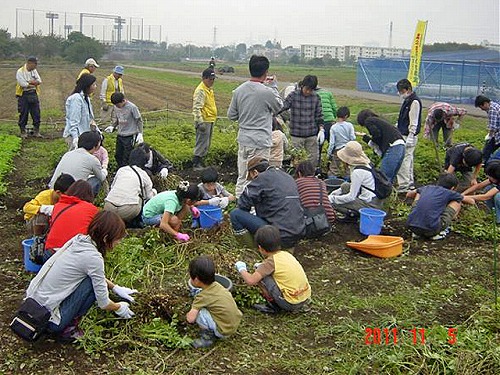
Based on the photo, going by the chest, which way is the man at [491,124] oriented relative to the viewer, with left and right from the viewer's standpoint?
facing to the left of the viewer

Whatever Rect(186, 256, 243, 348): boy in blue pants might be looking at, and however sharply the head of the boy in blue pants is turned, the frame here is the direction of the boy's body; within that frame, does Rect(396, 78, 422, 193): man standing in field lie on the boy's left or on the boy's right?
on the boy's right

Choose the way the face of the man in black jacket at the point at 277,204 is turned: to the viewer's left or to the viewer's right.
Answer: to the viewer's left

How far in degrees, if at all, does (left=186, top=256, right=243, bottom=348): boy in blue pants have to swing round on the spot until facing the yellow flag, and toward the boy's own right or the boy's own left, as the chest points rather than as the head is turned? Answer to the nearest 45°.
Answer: approximately 90° to the boy's own right

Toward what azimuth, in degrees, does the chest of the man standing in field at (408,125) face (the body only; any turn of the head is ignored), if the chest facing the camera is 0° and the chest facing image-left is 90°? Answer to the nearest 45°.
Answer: approximately 45°

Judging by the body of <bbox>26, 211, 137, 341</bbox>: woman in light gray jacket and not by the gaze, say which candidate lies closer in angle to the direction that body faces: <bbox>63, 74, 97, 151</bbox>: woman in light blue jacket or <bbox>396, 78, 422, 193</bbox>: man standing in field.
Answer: the man standing in field

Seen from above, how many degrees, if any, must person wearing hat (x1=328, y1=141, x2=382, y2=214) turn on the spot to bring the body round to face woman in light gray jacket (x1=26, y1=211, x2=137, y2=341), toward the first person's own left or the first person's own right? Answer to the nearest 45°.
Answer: approximately 45° to the first person's own left

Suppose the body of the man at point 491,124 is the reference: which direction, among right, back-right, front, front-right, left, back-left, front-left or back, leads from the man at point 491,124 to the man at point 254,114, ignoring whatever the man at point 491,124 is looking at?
front-left

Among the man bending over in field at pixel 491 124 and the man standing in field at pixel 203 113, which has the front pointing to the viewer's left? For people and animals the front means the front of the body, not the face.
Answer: the man bending over in field at pixel 491 124

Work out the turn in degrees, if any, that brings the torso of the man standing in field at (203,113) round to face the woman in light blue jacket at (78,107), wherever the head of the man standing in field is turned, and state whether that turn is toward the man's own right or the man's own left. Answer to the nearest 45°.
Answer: approximately 90° to the man's own right

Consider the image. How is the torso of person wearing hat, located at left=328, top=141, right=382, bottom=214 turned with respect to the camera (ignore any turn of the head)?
to the viewer's left

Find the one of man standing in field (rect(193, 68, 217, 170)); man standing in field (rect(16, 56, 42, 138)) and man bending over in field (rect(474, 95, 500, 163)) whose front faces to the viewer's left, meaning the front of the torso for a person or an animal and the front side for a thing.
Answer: man bending over in field (rect(474, 95, 500, 163))

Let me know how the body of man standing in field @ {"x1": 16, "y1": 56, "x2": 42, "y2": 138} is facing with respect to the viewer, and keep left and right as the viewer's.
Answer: facing the viewer and to the right of the viewer

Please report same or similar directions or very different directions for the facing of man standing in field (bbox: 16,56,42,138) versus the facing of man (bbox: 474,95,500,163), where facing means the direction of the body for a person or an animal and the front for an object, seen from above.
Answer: very different directions

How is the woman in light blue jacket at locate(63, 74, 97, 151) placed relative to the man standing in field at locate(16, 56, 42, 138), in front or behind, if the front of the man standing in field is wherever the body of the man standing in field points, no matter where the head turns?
in front

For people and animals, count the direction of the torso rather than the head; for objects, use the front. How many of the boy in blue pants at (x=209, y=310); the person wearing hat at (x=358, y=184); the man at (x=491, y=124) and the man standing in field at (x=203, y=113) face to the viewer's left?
3
